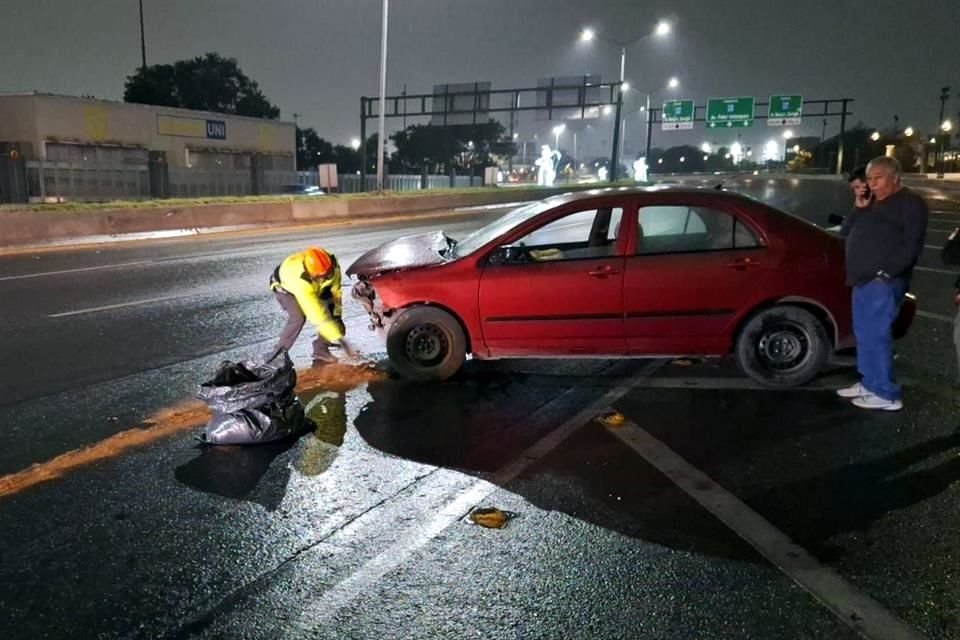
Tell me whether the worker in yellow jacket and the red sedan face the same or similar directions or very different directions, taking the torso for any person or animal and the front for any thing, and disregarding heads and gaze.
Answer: very different directions

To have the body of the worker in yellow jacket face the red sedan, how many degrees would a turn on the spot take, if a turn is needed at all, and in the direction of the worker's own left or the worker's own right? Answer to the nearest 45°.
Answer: approximately 45° to the worker's own left

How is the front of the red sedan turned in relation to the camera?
facing to the left of the viewer

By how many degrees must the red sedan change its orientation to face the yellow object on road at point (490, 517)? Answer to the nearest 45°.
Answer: approximately 90° to its left

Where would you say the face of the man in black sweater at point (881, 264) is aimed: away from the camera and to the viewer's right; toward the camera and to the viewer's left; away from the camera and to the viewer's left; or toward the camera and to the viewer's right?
toward the camera and to the viewer's left

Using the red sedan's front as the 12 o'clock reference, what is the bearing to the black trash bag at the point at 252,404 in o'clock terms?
The black trash bag is roughly at 11 o'clock from the red sedan.

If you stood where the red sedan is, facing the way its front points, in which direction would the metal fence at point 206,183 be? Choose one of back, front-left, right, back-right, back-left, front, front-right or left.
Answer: front-right

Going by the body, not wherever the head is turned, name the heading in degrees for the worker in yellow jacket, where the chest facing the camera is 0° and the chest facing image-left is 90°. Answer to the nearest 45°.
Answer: approximately 315°

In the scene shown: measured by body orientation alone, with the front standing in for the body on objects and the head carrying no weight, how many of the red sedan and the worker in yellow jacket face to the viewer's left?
1

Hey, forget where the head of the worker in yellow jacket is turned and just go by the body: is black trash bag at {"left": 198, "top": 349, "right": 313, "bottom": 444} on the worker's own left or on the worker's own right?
on the worker's own right

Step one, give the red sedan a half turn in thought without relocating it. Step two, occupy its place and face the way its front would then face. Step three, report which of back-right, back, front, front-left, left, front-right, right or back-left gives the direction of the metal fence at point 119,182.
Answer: back-left

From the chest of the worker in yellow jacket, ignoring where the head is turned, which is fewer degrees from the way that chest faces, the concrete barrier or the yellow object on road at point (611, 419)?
the yellow object on road

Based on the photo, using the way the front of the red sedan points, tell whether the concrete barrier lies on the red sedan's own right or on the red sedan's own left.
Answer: on the red sedan's own right

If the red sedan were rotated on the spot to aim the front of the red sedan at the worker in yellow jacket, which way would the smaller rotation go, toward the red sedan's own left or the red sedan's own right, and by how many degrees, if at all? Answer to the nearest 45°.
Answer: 0° — it already faces them
